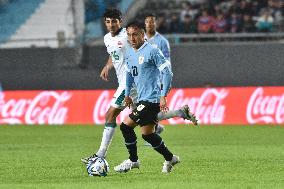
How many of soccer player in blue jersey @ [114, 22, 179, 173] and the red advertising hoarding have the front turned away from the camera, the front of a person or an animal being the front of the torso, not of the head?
0

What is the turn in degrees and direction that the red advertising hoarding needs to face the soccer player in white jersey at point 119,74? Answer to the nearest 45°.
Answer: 0° — it already faces them

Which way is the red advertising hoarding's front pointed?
toward the camera

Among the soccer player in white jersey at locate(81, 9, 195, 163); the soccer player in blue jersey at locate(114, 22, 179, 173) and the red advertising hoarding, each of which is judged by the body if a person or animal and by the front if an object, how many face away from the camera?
0

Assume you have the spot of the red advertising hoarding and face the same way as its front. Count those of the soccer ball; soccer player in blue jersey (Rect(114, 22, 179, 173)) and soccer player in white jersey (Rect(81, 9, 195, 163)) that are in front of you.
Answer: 3

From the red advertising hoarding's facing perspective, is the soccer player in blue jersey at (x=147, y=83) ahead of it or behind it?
ahead

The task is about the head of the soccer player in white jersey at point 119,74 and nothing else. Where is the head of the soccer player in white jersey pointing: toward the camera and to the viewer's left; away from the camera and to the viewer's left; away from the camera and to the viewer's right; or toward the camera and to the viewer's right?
toward the camera and to the viewer's left

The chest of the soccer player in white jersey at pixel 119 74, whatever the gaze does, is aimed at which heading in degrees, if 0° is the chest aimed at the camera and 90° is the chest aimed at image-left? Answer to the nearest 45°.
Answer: approximately 45°
